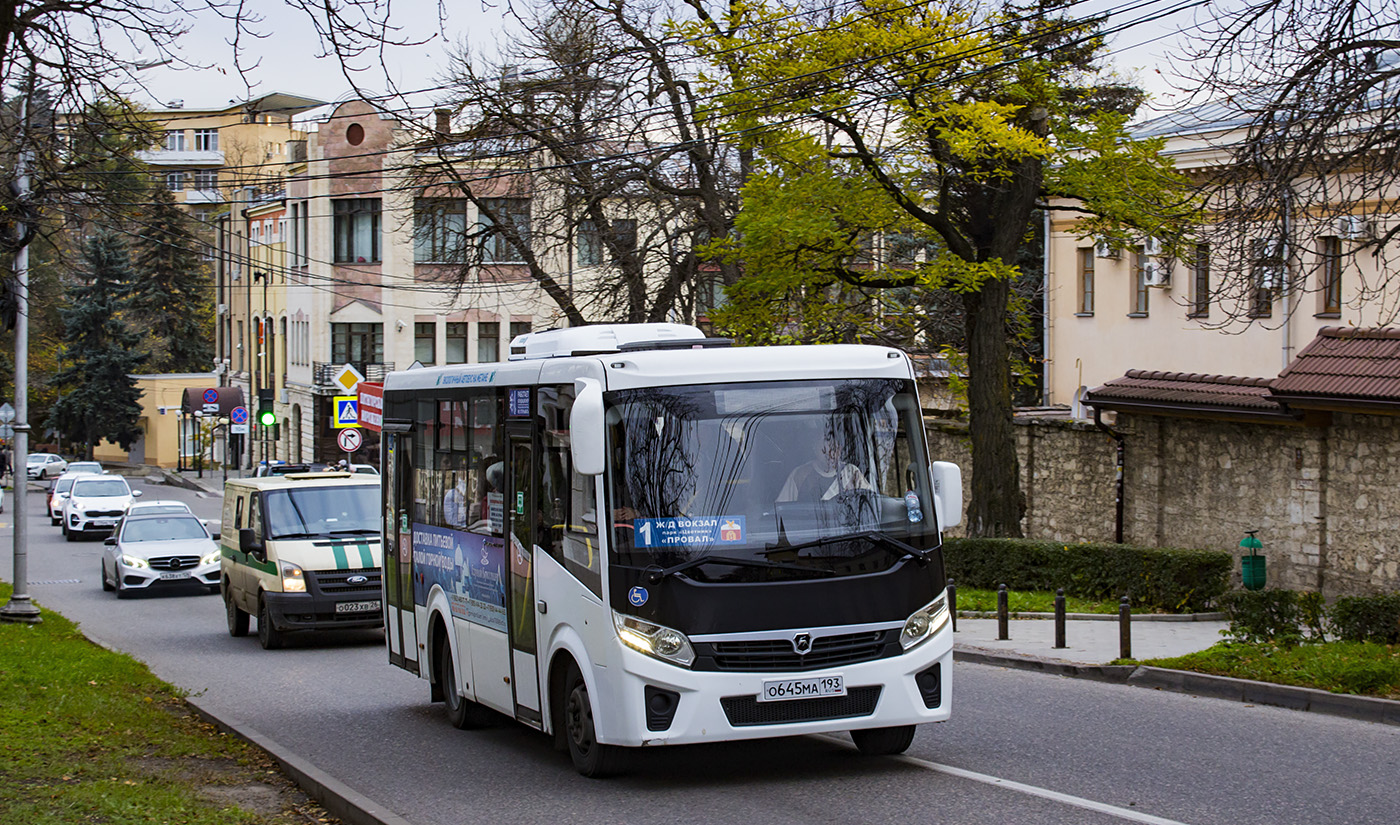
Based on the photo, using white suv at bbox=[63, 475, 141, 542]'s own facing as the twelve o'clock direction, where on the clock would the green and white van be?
The green and white van is roughly at 12 o'clock from the white suv.

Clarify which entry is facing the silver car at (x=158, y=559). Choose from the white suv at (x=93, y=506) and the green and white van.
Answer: the white suv

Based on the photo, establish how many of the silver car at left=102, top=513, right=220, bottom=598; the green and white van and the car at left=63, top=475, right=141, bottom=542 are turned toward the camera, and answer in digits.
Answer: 3

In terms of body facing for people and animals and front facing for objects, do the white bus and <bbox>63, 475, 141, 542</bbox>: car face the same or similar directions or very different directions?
same or similar directions

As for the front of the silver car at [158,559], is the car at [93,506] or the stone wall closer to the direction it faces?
the stone wall

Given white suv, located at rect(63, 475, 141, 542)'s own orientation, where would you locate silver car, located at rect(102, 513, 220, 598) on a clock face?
The silver car is roughly at 12 o'clock from the white suv.

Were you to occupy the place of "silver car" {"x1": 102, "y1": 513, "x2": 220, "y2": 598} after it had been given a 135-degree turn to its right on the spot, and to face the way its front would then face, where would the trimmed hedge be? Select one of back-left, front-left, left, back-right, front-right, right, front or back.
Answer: back

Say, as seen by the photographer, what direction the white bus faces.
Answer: facing the viewer and to the right of the viewer

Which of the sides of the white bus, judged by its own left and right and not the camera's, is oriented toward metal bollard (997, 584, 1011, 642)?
left

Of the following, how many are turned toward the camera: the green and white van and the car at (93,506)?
2

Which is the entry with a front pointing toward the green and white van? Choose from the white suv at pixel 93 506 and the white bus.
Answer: the white suv

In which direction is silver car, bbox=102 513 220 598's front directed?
toward the camera

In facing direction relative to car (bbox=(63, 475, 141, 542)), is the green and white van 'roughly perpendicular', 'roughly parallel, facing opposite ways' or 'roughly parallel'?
roughly parallel

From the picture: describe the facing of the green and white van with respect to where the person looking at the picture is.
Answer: facing the viewer
